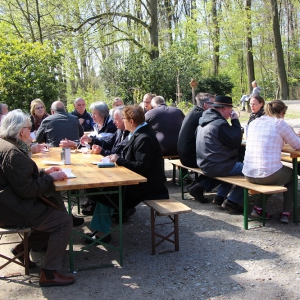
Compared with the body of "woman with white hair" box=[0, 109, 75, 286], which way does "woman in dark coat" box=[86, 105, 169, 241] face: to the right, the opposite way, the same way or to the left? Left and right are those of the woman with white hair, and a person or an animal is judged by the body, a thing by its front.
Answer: the opposite way

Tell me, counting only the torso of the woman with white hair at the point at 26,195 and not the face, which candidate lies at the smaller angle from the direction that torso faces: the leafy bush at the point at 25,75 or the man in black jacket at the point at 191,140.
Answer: the man in black jacket

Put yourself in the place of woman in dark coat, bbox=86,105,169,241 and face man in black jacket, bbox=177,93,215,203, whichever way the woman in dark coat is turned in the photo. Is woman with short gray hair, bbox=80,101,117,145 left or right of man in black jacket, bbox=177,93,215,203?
left

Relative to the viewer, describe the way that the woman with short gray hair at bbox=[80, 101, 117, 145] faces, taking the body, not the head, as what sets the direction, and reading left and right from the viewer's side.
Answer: facing to the left of the viewer

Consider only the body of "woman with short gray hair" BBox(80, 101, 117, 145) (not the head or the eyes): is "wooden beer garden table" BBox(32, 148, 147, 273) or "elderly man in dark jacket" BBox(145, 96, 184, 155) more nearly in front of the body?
the wooden beer garden table

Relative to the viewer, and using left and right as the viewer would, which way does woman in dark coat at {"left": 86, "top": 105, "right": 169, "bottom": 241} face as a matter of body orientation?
facing to the left of the viewer

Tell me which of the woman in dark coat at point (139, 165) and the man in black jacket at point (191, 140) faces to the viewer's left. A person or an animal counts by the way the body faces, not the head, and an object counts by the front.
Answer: the woman in dark coat

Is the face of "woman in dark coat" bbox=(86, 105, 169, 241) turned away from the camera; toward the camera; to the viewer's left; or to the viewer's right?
to the viewer's left

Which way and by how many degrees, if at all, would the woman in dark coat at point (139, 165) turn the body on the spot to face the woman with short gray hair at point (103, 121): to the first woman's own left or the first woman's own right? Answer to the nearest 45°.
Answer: approximately 90° to the first woman's own right

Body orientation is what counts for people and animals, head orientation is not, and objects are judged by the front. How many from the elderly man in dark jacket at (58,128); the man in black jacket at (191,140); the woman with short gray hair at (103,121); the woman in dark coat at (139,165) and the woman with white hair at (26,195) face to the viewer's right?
2

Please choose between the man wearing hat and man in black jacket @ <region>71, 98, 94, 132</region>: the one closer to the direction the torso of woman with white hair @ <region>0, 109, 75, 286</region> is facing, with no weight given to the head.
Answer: the man wearing hat

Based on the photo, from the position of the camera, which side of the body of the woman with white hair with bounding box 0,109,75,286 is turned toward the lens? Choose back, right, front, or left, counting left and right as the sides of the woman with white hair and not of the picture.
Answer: right
